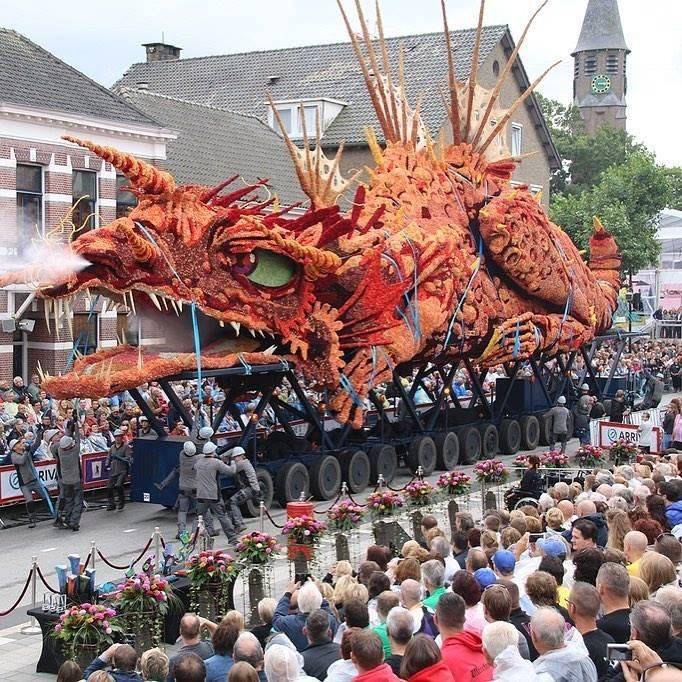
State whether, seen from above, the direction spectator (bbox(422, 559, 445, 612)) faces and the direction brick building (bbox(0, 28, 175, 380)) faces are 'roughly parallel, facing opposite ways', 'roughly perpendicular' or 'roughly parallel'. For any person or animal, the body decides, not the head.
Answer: roughly parallel, facing opposite ways

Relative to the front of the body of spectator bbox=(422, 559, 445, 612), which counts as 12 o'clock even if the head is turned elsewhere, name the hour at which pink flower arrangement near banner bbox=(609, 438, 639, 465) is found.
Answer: The pink flower arrangement near banner is roughly at 2 o'clock from the spectator.

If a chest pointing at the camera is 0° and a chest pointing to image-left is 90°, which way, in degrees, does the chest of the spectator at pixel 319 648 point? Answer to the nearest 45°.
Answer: approximately 180°

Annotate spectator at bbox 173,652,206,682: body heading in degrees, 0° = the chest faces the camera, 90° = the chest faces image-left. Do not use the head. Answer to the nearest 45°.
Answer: approximately 180°

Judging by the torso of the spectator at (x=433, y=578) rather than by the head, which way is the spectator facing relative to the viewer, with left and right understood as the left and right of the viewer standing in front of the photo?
facing away from the viewer and to the left of the viewer

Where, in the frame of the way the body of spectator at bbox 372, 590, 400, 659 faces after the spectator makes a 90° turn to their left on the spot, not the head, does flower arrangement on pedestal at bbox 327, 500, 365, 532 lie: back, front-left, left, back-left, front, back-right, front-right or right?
back-right

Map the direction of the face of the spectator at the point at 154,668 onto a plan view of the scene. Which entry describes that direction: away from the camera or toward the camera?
away from the camera

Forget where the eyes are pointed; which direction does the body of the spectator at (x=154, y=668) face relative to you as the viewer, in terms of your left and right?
facing away from the viewer

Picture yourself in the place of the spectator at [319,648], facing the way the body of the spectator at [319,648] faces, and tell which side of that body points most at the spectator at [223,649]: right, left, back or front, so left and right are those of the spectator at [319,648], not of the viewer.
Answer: left

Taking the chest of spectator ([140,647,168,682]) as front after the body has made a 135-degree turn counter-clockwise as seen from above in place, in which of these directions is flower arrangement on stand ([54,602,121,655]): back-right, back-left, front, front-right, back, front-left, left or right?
back-right

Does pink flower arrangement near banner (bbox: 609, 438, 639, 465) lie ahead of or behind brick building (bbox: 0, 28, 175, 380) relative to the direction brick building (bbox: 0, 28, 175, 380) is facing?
ahead

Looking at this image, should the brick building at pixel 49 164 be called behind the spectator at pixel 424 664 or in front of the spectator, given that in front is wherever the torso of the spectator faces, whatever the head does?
in front

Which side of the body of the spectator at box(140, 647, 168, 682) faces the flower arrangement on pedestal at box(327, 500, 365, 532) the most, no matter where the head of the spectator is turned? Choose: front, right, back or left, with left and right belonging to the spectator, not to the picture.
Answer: front

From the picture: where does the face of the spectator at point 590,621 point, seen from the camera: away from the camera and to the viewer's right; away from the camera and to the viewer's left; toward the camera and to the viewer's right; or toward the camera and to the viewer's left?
away from the camera and to the viewer's left

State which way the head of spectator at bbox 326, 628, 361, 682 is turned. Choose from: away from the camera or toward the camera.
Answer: away from the camera

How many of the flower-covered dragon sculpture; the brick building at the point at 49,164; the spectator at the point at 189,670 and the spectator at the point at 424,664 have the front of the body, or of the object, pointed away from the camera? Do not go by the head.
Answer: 2

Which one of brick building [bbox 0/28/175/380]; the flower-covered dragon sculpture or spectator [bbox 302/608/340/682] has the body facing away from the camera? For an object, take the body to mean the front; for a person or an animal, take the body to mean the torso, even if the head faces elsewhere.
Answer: the spectator

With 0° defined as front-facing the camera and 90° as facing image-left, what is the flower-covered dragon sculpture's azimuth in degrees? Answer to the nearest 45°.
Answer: approximately 45°
